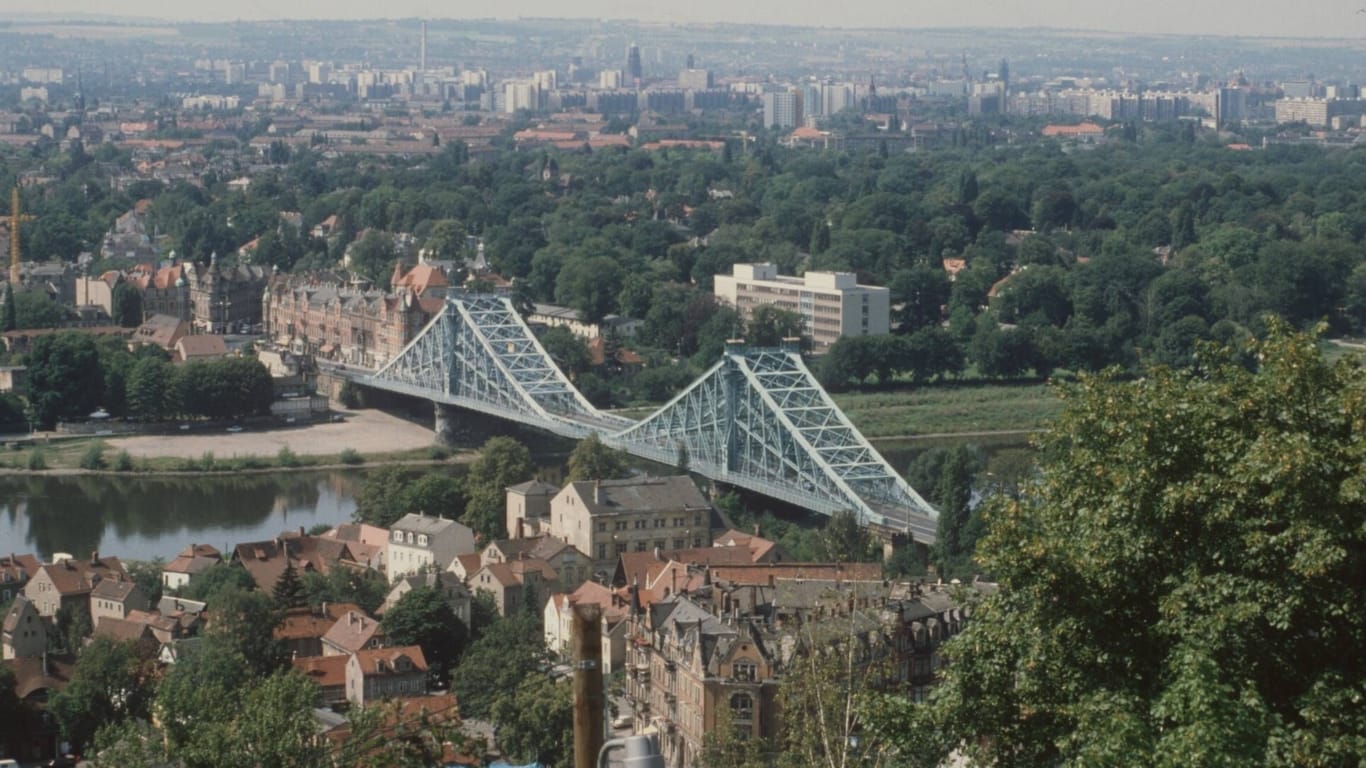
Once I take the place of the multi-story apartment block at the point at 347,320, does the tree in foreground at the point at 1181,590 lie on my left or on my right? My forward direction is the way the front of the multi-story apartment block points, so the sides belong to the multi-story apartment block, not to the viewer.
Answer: on my left

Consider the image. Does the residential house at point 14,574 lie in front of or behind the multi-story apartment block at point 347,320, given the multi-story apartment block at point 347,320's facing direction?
in front

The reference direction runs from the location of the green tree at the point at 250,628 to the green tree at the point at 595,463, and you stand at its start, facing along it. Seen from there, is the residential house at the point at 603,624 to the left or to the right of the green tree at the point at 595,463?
right

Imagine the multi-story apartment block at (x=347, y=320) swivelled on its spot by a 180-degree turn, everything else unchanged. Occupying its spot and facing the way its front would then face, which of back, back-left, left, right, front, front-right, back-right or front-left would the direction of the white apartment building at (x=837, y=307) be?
front-right

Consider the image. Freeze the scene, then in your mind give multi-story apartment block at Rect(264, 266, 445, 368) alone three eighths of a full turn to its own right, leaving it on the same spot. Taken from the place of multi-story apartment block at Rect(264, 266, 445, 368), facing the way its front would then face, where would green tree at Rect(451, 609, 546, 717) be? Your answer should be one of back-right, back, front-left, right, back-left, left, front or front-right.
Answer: back

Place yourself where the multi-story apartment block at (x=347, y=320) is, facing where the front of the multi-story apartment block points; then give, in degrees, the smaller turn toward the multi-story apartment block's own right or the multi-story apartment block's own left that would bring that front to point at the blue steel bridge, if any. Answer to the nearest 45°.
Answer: approximately 45° to the multi-story apartment block's own left

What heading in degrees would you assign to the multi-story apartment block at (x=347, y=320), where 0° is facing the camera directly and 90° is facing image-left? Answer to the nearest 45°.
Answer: approximately 45°

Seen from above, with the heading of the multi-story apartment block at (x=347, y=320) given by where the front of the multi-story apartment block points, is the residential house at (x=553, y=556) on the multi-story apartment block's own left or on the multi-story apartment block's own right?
on the multi-story apartment block's own left

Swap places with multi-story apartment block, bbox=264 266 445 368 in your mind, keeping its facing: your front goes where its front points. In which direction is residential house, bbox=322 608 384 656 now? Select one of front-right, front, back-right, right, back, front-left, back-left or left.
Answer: front-left

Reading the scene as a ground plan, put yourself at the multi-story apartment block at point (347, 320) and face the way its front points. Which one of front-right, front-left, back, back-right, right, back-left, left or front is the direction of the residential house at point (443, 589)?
front-left

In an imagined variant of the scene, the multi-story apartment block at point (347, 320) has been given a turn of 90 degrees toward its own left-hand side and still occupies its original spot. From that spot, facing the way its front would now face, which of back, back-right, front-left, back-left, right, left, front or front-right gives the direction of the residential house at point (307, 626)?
front-right
